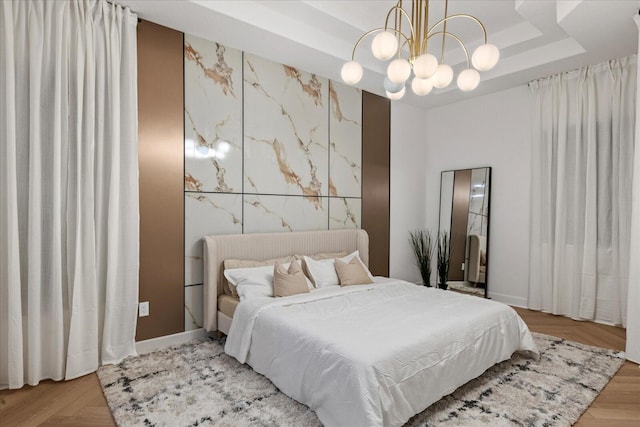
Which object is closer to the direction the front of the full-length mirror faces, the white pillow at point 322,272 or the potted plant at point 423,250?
the white pillow

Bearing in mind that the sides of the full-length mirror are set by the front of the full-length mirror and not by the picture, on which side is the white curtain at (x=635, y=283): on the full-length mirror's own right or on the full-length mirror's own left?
on the full-length mirror's own left

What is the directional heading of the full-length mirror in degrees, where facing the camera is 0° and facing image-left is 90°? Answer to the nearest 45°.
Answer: approximately 45°
